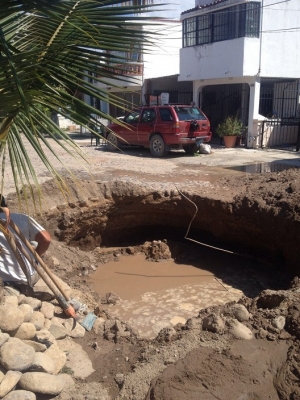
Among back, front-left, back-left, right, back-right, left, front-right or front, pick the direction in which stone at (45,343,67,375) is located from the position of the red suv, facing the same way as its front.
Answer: back-left

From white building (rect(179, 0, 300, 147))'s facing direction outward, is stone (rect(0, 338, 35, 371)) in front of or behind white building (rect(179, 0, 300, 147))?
in front

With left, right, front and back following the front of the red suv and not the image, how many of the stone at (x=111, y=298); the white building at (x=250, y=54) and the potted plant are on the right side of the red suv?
2

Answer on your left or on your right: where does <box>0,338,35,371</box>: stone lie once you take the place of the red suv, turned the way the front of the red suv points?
on your left

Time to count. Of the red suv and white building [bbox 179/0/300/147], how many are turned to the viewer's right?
0

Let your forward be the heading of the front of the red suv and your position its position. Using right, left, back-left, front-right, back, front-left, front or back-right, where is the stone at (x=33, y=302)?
back-left

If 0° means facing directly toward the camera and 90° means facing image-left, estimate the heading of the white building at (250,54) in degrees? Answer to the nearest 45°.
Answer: approximately 45°

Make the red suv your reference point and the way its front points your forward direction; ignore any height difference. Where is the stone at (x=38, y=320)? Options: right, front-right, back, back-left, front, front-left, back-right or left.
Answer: back-left

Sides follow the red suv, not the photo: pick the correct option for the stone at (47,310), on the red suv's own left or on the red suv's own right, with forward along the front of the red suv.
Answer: on the red suv's own left

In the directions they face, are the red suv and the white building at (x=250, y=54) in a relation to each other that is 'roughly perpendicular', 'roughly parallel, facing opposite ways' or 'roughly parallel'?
roughly perpendicular

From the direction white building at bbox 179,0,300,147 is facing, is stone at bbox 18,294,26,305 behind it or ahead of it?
ahead

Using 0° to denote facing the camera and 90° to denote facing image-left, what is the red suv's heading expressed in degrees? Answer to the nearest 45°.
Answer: approximately 135°

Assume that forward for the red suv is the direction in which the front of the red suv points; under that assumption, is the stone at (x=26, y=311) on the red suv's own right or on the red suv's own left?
on the red suv's own left
